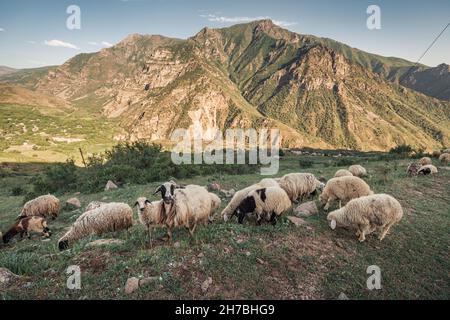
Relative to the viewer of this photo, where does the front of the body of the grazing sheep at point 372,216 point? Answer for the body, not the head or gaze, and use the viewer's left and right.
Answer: facing to the left of the viewer

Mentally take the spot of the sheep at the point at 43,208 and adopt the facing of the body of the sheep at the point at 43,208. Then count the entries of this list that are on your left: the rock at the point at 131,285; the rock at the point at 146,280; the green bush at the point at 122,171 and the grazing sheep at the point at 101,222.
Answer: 3

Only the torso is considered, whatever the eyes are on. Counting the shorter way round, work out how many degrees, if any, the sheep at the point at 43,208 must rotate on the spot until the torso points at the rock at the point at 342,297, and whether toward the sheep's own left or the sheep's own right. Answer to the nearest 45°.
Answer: approximately 90° to the sheep's own left

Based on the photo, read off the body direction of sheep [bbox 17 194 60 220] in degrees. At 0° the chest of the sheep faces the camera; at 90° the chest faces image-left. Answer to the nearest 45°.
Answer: approximately 90°

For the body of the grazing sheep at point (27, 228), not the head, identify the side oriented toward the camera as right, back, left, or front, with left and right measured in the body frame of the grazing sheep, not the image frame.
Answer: left

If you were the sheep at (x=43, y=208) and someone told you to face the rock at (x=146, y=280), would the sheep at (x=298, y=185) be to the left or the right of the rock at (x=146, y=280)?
left

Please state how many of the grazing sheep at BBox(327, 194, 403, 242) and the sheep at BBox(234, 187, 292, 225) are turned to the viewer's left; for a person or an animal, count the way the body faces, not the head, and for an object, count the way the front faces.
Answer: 2

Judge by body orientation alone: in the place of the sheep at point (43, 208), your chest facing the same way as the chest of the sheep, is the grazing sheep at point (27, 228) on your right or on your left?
on your left

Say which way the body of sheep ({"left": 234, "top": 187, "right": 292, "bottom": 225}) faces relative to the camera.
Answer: to the viewer's left
